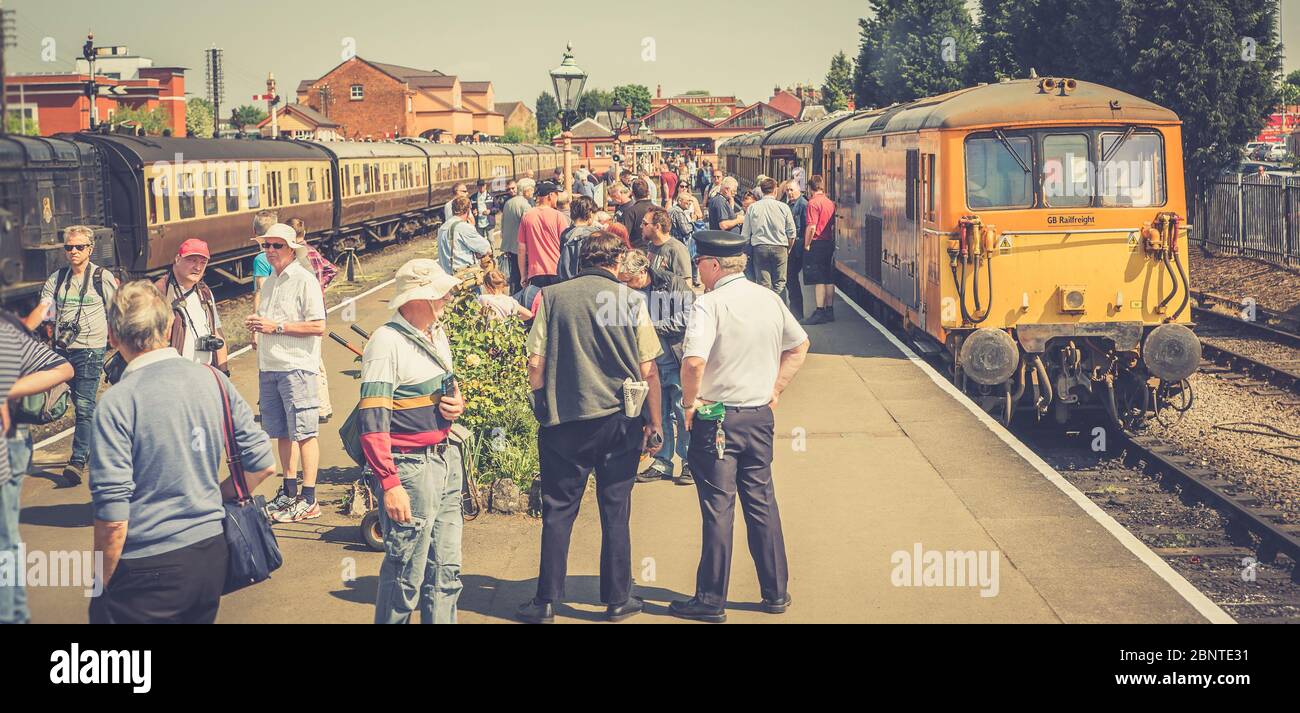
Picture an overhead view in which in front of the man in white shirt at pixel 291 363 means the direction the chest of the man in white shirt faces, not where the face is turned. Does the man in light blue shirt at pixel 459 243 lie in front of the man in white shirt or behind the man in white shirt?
behind

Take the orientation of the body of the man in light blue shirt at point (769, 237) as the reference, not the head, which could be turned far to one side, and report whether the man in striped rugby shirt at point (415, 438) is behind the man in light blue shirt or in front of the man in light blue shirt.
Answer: behind

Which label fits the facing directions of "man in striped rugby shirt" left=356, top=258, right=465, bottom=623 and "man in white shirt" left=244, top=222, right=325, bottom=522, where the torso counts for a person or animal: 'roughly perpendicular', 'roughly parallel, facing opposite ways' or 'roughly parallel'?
roughly perpendicular

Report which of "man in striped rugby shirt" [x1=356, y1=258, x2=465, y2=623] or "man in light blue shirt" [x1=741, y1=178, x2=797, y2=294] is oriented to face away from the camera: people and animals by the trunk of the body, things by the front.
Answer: the man in light blue shirt

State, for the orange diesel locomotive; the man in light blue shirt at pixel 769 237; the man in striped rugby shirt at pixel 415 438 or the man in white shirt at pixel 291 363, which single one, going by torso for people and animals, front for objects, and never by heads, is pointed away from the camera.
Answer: the man in light blue shirt

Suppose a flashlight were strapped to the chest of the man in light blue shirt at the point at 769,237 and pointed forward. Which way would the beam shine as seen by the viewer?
away from the camera

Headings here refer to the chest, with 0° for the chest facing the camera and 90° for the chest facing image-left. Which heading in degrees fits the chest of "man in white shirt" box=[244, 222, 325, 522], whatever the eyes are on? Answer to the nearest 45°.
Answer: approximately 45°

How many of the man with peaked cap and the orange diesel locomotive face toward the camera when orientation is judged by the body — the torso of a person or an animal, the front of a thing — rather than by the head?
1
